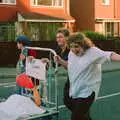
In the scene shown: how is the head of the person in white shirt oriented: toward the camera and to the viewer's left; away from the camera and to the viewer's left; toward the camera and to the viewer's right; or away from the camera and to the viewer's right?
toward the camera and to the viewer's left

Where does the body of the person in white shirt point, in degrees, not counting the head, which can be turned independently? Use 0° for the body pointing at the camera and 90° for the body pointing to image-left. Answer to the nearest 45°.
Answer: approximately 45°
